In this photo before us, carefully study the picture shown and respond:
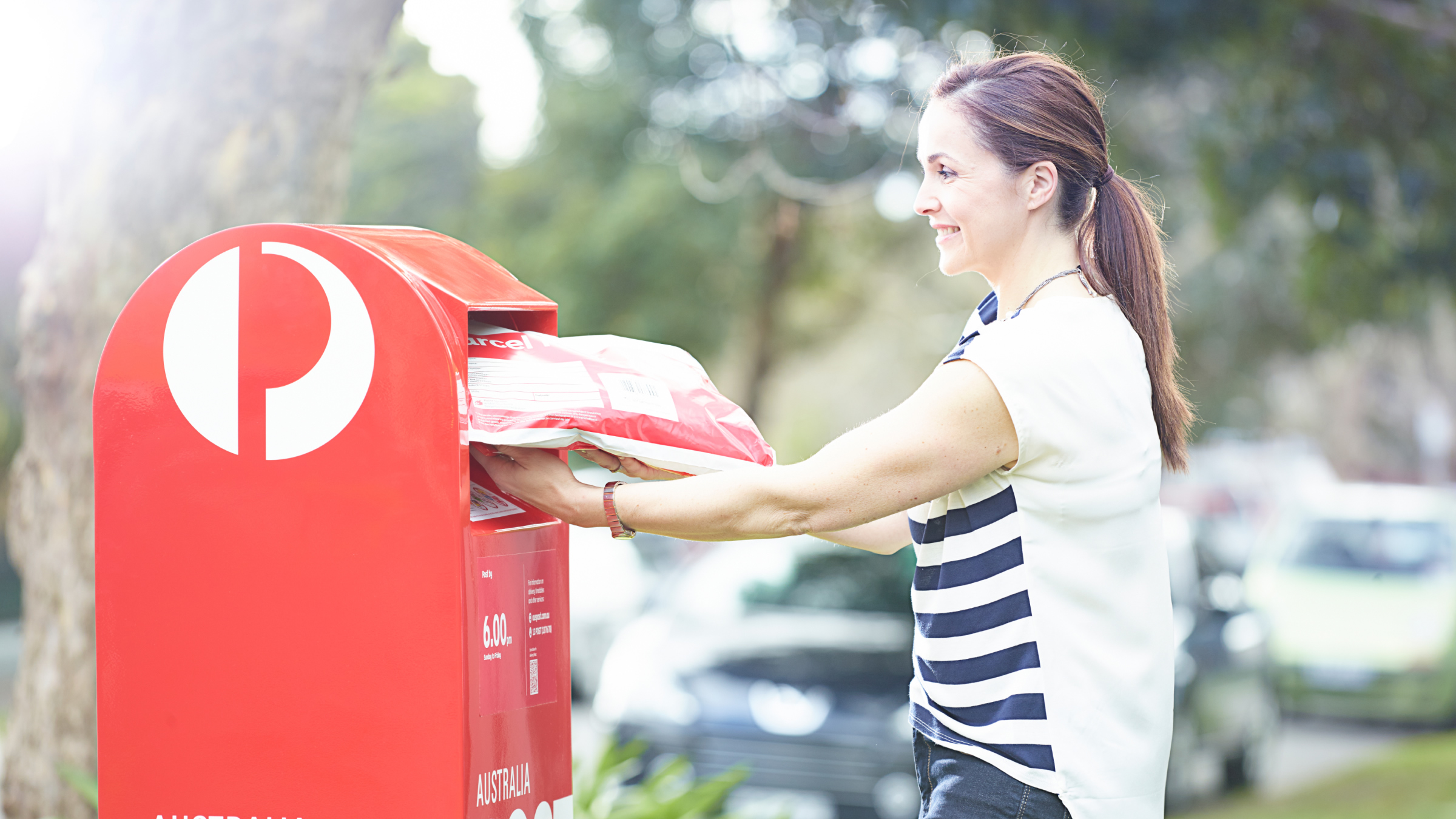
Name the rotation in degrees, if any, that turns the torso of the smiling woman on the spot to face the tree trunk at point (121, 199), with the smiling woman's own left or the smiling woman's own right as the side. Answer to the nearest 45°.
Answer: approximately 45° to the smiling woman's own right

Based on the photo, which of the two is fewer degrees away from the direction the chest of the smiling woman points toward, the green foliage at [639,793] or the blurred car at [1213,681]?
the green foliage

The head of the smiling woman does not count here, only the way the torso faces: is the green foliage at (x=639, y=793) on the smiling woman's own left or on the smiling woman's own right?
on the smiling woman's own right

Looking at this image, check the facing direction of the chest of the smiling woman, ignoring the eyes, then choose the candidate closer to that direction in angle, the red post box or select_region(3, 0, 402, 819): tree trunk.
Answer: the red post box

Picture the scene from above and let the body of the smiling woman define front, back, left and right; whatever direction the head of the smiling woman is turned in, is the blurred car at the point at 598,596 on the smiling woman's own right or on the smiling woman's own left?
on the smiling woman's own right

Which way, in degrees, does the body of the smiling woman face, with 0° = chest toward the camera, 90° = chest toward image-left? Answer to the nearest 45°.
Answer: approximately 90°

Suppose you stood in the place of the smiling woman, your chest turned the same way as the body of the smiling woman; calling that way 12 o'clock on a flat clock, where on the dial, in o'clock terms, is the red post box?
The red post box is roughly at 12 o'clock from the smiling woman.

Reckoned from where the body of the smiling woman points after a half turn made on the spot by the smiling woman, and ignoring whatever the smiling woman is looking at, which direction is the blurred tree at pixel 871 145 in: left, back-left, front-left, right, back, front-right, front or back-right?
left

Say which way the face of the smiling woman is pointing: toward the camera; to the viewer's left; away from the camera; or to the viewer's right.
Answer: to the viewer's left

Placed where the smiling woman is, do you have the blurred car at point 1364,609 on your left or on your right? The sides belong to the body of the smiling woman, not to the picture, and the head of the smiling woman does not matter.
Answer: on your right
